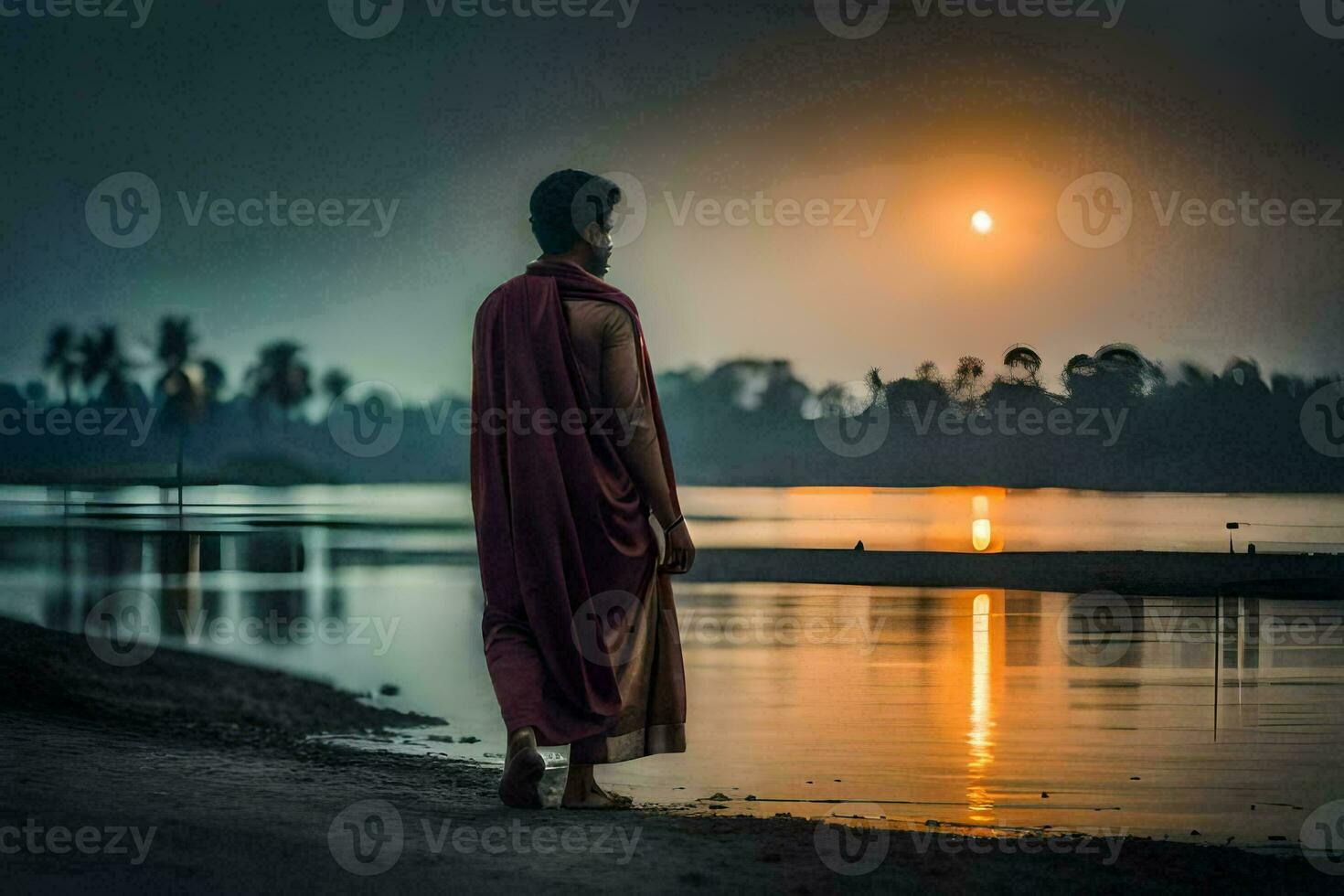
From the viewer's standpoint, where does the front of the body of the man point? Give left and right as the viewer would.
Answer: facing away from the viewer and to the right of the viewer

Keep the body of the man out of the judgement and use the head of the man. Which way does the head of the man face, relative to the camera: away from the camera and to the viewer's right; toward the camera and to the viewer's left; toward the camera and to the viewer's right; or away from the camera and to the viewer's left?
away from the camera and to the viewer's right
